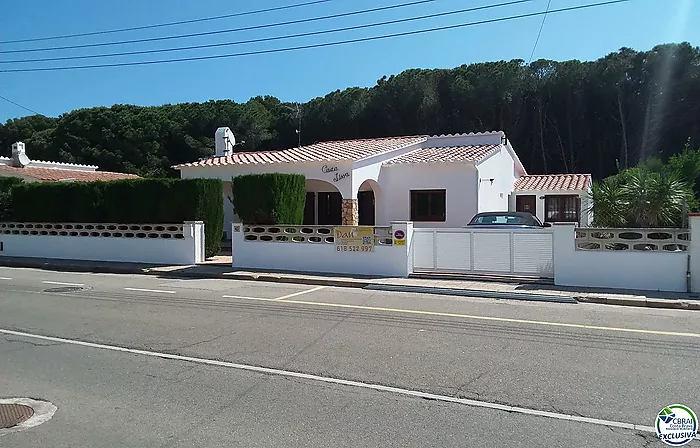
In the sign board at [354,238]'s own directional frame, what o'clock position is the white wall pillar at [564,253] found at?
The white wall pillar is roughly at 10 o'clock from the sign board.

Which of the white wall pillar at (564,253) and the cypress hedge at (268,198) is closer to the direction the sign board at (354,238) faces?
the white wall pillar

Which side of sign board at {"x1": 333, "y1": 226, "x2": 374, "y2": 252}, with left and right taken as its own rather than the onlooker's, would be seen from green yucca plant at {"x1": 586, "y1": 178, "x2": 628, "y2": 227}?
left

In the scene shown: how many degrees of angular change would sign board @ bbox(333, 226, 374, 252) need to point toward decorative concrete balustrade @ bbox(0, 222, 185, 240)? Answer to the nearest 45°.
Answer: approximately 135° to its right

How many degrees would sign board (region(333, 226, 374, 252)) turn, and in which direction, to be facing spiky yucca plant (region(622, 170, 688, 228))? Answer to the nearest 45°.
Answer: approximately 90° to its left

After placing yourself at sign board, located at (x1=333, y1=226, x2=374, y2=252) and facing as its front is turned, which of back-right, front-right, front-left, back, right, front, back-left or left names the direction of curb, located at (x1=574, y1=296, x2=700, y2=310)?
front-left

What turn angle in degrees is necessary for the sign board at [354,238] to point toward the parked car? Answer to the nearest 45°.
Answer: approximately 90° to its left

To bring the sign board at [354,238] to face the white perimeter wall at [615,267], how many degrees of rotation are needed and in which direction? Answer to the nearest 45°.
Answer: approximately 45° to its left

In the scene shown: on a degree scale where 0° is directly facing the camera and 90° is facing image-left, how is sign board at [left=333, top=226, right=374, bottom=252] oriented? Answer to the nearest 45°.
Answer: approximately 0°

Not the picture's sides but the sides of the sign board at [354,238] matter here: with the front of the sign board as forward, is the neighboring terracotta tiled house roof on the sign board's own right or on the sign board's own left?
on the sign board's own right

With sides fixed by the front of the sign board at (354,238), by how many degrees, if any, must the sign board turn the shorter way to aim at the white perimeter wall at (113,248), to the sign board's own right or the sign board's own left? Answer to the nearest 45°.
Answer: approximately 135° to the sign board's own right

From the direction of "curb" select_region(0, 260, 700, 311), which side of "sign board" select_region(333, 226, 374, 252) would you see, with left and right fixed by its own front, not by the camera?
front

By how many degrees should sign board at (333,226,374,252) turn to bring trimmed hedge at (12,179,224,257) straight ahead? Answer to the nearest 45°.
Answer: approximately 135° to its right

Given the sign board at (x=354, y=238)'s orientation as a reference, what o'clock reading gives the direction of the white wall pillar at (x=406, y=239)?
The white wall pillar is roughly at 10 o'clock from the sign board.

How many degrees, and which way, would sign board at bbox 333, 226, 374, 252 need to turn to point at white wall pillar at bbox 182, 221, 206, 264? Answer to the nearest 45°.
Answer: approximately 135° to its right

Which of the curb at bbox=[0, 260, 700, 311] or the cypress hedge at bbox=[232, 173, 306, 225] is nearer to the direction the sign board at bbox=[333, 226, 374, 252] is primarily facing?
the curb

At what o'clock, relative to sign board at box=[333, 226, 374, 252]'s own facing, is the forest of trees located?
The forest of trees is roughly at 7 o'clock from the sign board.
